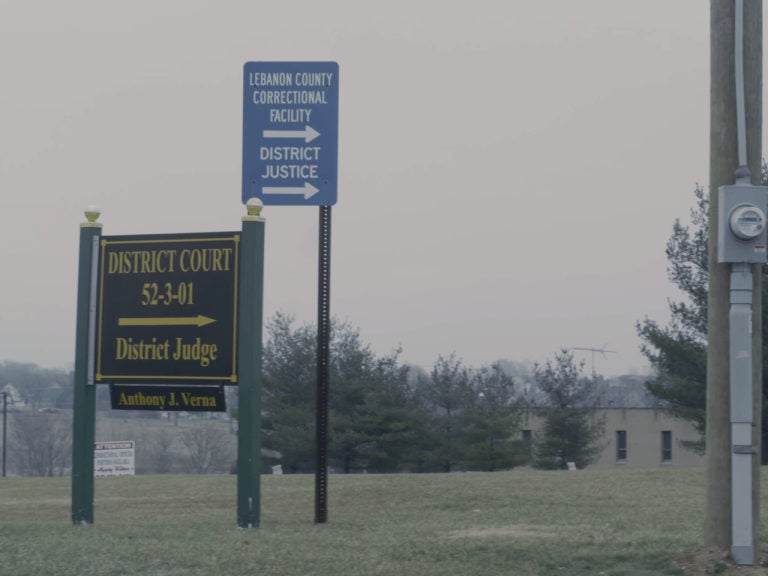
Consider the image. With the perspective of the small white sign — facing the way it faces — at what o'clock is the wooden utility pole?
The wooden utility pole is roughly at 12 o'clock from the small white sign.

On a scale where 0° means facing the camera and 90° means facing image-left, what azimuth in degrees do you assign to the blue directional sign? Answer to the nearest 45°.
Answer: approximately 0°

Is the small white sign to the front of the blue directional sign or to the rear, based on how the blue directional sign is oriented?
to the rear

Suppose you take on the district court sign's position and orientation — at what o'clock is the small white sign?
The small white sign is roughly at 6 o'clock from the district court sign.

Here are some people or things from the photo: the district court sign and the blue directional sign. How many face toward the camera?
2

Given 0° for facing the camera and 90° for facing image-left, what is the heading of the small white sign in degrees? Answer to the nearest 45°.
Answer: approximately 0°
